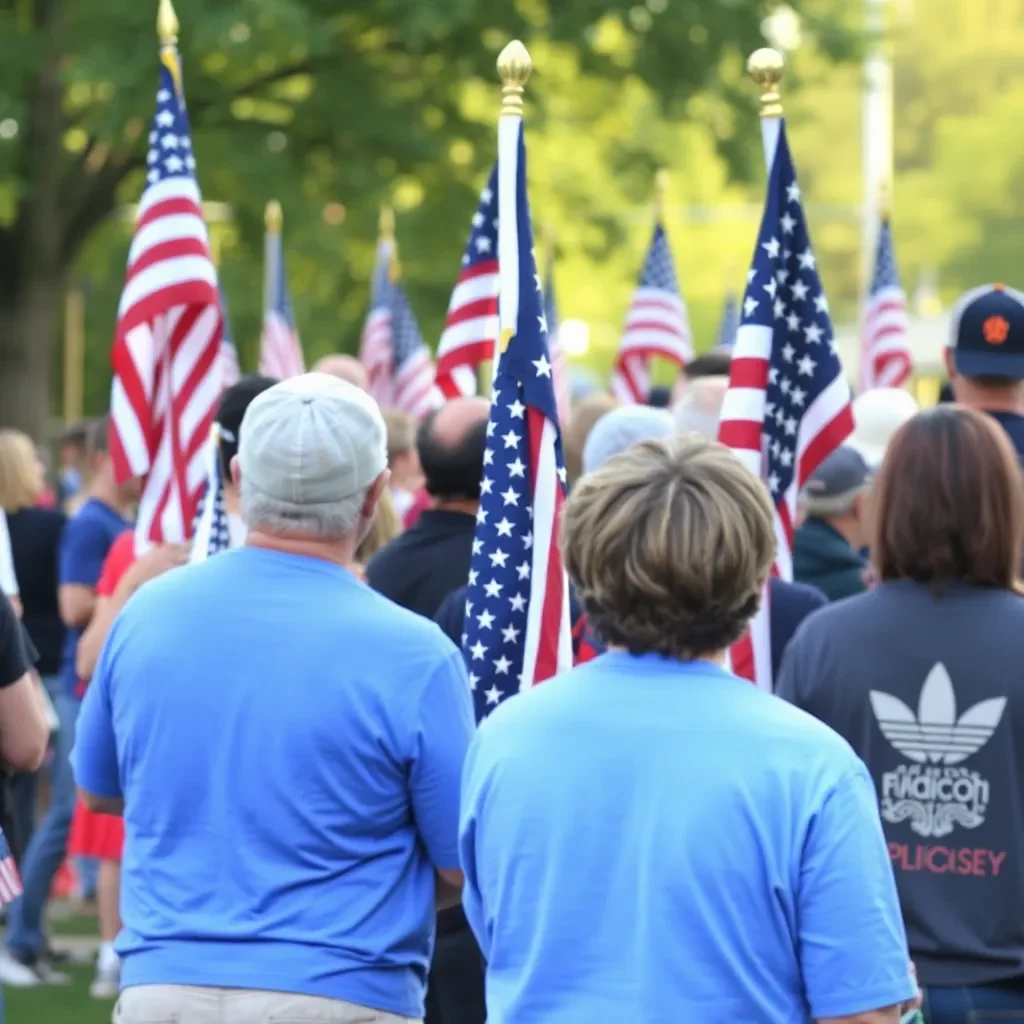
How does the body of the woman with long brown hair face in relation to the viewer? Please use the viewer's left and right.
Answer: facing away from the viewer

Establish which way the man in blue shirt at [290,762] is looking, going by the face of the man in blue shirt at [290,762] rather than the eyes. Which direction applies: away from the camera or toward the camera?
away from the camera

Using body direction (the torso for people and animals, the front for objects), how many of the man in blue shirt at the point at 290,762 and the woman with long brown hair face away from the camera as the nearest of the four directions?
2

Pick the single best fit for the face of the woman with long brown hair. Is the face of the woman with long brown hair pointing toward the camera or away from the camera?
away from the camera

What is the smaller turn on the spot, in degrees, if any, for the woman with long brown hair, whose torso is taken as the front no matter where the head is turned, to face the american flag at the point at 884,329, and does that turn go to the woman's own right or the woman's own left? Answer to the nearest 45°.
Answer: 0° — they already face it

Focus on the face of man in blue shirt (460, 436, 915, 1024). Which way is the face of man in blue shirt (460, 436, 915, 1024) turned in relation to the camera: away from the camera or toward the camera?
away from the camera

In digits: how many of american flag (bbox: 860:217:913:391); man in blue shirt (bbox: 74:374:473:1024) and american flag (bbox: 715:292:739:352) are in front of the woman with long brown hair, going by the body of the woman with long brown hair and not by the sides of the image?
2

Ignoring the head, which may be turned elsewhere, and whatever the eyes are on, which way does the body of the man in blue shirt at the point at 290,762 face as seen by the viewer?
away from the camera
